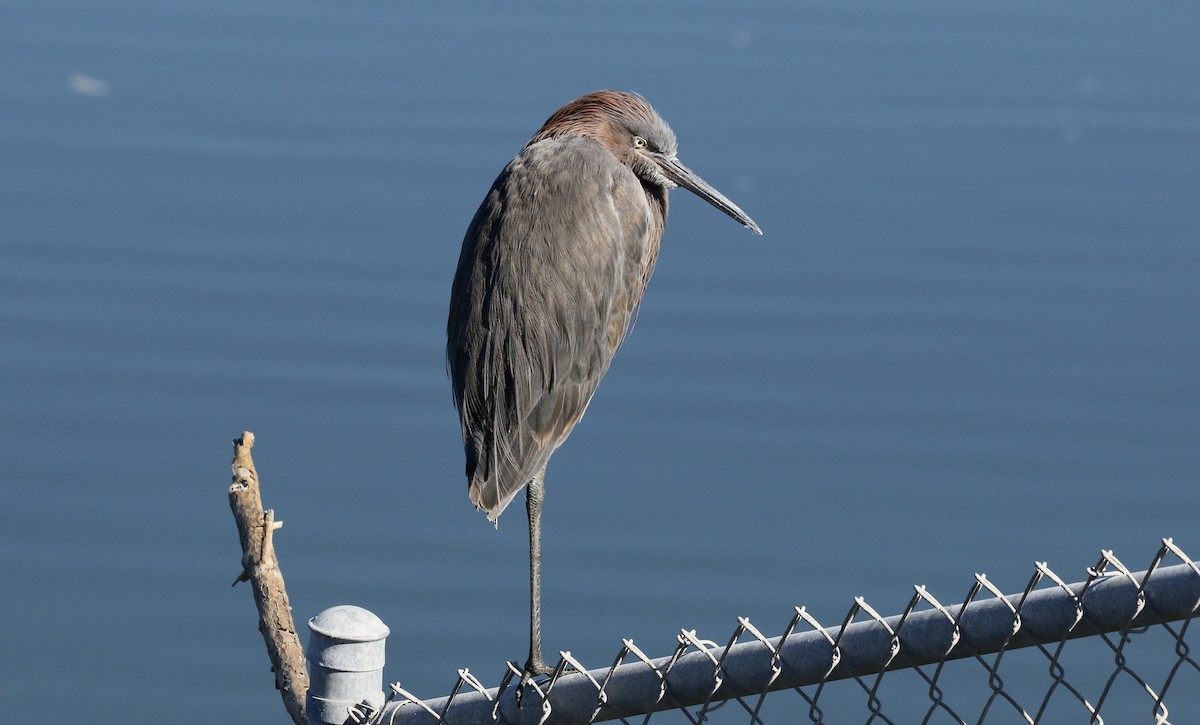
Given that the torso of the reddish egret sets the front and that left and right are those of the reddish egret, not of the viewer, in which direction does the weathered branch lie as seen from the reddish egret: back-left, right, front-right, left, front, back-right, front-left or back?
back-right

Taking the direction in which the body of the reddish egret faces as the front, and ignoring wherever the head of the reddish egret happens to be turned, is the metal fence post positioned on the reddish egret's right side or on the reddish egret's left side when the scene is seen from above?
on the reddish egret's right side

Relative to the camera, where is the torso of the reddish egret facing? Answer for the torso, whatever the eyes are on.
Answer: to the viewer's right
